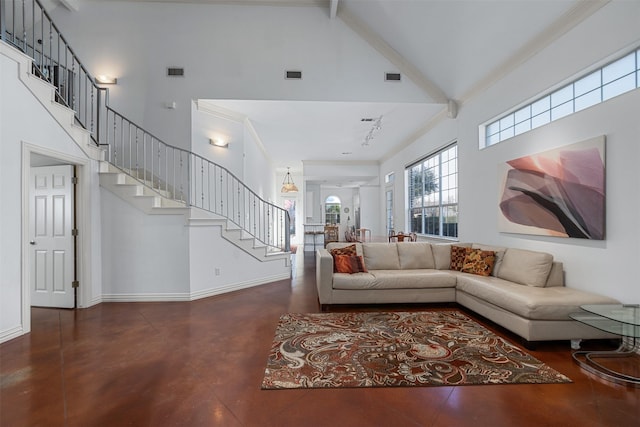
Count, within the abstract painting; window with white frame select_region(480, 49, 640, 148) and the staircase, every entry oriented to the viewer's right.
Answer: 1

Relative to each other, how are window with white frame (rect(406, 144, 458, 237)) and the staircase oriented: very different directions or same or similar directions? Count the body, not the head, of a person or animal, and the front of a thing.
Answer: very different directions

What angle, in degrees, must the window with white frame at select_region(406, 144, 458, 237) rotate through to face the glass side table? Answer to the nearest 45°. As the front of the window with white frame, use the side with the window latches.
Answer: approximately 45° to its left

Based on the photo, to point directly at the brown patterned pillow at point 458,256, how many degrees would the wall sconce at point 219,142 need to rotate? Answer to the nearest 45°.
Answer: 0° — it already faces it

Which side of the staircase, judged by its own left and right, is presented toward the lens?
right

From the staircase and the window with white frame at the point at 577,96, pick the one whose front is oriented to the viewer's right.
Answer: the staircase

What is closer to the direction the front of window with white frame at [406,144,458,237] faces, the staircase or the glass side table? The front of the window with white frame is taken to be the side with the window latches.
the staircase

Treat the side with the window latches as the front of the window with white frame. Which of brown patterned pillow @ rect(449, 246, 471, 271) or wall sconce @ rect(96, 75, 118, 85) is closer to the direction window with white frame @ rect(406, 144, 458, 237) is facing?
the wall sconce

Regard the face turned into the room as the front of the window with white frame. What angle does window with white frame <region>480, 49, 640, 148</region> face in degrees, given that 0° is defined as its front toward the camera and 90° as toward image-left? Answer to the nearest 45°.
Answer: approximately 45°

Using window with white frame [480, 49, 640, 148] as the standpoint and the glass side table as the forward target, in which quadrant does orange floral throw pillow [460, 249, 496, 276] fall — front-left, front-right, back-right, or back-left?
back-right

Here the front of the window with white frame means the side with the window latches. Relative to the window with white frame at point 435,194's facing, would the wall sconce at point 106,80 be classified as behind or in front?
in front

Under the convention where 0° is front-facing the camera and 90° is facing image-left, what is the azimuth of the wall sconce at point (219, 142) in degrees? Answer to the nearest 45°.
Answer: approximately 315°

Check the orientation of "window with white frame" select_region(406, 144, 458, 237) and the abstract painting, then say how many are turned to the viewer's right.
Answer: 0

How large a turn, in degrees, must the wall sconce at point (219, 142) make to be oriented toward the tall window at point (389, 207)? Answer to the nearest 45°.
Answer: approximately 45° to its left
